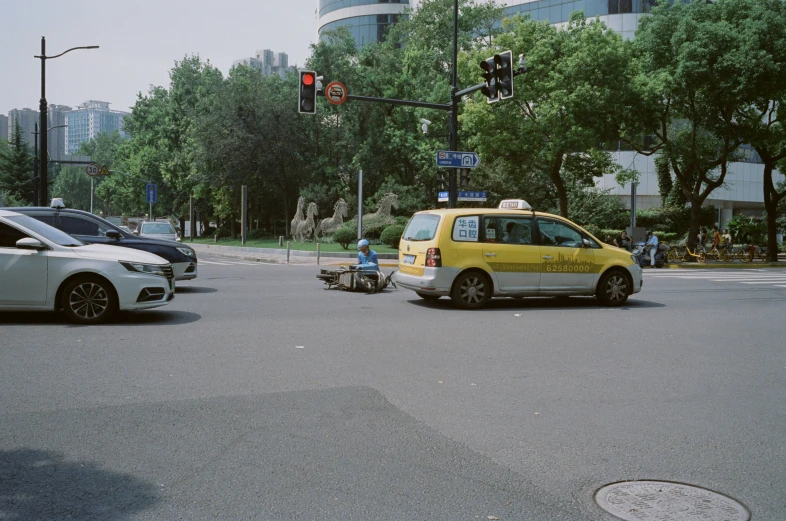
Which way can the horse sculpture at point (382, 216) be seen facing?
to the viewer's right

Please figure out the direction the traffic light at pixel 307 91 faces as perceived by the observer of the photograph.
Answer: facing the viewer

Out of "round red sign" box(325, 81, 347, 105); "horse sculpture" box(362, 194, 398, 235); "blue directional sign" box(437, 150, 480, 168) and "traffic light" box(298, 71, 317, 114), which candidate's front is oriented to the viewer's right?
the horse sculpture

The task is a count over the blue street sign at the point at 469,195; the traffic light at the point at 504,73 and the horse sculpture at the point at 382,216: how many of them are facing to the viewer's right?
1

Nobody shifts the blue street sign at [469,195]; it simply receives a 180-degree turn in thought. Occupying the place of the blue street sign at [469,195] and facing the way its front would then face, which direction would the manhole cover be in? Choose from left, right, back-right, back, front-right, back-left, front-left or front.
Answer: back

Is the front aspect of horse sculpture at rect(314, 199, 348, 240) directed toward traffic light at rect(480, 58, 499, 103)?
no

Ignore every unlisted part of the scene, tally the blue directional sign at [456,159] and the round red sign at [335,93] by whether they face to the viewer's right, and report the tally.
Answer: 0

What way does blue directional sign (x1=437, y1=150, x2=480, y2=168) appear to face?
toward the camera

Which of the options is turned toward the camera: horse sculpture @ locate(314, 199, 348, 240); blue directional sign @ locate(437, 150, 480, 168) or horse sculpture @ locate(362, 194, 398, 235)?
the blue directional sign

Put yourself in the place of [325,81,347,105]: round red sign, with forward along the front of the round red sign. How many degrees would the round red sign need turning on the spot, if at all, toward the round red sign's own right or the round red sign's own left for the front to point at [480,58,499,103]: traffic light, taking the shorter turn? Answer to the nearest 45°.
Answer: approximately 45° to the round red sign's own left

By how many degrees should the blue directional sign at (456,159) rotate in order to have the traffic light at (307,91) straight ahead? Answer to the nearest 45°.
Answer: approximately 45° to its right

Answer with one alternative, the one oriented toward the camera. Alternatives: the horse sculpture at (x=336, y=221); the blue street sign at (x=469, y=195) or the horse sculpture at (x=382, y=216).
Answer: the blue street sign

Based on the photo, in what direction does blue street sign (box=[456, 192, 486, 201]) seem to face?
toward the camera

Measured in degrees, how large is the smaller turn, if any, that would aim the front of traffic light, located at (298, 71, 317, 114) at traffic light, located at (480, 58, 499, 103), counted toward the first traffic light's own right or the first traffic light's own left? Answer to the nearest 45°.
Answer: approximately 90° to the first traffic light's own left
